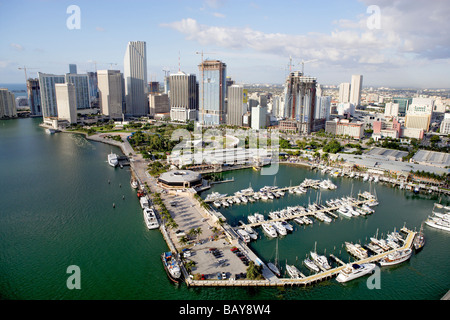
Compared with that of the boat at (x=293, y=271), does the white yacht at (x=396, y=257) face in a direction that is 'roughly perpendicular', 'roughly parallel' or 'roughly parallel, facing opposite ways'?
roughly perpendicular

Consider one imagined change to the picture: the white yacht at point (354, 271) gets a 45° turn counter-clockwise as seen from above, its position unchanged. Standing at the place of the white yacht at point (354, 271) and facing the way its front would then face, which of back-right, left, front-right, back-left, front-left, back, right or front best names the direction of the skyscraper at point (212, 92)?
front-left

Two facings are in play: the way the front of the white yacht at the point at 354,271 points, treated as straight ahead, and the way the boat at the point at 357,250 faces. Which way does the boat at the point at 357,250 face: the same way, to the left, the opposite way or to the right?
to the left

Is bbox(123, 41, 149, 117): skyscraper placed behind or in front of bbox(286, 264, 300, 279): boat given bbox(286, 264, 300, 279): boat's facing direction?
in front

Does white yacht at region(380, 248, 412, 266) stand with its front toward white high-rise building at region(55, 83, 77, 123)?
no

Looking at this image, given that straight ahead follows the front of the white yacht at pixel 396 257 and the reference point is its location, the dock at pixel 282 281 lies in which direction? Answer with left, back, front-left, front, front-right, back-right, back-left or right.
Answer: back

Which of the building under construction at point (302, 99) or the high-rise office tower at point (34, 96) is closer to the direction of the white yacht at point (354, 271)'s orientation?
the building under construction

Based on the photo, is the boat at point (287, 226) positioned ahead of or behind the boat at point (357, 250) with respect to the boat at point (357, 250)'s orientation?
ahead

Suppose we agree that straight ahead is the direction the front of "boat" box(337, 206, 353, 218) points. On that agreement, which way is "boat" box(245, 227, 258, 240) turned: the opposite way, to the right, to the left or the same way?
the same way

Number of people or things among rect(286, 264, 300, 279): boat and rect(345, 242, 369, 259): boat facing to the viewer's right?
0

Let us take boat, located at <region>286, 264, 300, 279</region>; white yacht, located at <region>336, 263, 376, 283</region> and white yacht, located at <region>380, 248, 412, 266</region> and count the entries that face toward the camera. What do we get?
0

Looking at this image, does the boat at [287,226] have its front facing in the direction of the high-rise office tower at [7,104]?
no
